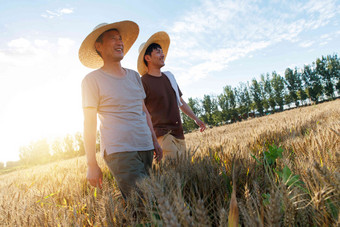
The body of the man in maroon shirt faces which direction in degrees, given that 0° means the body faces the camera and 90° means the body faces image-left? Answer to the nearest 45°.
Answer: approximately 315°

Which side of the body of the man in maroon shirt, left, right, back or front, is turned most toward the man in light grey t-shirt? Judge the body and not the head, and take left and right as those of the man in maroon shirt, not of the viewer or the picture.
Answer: right

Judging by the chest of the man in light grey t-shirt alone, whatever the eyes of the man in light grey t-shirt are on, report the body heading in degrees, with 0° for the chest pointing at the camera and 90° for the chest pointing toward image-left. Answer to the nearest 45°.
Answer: approximately 315°

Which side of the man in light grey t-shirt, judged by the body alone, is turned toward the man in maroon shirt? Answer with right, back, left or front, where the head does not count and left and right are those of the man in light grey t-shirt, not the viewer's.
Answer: left
